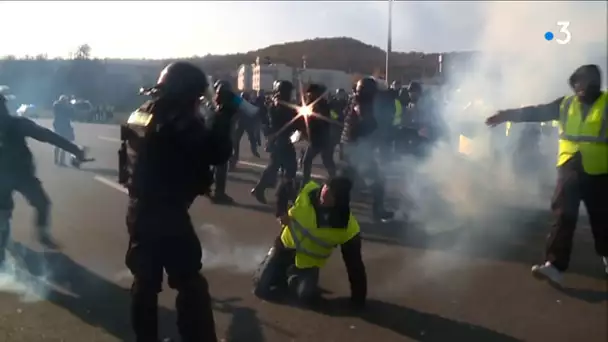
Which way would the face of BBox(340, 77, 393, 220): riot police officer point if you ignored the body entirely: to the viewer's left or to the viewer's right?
to the viewer's left

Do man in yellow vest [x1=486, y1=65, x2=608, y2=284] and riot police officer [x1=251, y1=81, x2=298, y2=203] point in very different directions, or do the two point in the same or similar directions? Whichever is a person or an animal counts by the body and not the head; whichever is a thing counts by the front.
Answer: very different directions

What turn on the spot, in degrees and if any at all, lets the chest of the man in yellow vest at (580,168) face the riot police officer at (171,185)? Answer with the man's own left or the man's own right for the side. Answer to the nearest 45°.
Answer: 0° — they already face them

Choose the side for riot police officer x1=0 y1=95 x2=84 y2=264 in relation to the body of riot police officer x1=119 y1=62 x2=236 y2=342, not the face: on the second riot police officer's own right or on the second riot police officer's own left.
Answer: on the second riot police officer's own left

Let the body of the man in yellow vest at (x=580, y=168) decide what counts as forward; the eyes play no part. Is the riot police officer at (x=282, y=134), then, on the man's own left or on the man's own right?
on the man's own right

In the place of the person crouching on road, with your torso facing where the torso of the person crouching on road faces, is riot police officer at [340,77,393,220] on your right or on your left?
on your left
